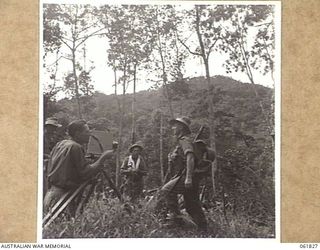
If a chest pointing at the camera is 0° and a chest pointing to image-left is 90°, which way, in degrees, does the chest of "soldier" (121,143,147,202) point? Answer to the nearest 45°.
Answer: approximately 0°
